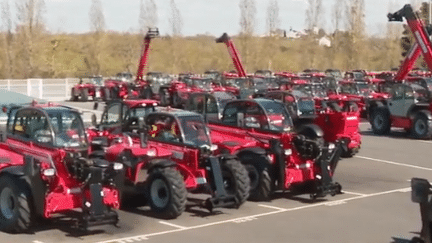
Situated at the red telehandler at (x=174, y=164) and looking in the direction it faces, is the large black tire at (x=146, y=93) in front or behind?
behind

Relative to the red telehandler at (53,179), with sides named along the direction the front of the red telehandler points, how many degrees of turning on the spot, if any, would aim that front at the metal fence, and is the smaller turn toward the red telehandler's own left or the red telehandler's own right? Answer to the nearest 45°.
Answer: approximately 135° to the red telehandler's own left

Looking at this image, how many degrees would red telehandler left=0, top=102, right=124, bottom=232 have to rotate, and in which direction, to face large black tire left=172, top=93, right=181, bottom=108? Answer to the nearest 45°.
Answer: approximately 135° to its left

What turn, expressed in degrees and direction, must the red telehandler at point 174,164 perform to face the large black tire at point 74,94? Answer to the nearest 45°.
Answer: approximately 135° to its left

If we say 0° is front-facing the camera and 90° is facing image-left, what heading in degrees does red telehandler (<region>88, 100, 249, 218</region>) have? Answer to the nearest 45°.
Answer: approximately 315°

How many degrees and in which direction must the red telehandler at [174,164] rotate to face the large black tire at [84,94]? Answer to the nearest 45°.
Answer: approximately 135° to its left

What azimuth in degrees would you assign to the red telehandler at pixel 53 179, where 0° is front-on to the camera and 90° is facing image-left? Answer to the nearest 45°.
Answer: approximately 315°

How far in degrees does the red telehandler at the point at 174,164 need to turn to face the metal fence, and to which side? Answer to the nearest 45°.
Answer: approximately 135° to its left

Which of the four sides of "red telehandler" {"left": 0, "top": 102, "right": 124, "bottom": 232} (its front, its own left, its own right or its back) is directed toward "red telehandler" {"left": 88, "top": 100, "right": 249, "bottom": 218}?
left
